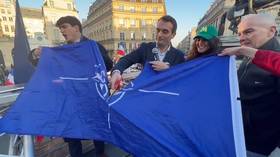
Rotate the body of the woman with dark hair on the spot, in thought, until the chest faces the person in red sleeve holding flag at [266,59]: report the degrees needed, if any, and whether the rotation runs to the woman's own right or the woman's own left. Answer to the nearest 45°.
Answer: approximately 90° to the woman's own left

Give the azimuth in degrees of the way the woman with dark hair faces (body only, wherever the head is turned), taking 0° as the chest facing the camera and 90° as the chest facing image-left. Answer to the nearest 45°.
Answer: approximately 45°

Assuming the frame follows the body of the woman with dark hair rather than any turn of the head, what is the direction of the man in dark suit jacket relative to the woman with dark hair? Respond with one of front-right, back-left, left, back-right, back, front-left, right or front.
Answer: front-right

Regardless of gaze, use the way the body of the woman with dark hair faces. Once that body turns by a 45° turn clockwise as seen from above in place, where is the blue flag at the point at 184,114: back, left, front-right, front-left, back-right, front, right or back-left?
left

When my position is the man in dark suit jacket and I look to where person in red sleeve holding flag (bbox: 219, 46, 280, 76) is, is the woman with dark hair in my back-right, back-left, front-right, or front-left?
front-left

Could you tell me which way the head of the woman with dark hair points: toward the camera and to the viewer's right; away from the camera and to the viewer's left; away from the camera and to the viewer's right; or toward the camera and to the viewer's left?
toward the camera and to the viewer's left

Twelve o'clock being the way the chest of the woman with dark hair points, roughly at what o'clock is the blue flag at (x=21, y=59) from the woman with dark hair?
The blue flag is roughly at 2 o'clock from the woman with dark hair.
